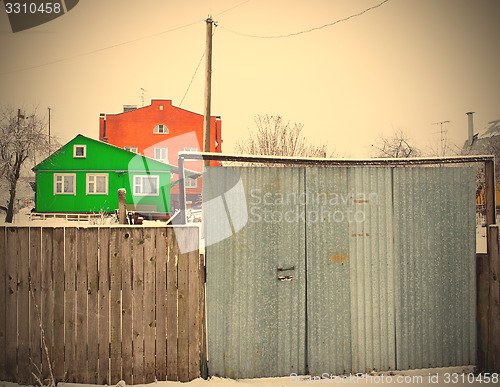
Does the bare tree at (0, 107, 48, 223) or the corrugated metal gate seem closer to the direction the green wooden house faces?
the corrugated metal gate

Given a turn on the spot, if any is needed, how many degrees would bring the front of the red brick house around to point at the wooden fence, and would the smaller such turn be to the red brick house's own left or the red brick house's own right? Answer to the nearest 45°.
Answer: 0° — it already faces it

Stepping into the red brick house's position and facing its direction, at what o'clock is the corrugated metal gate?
The corrugated metal gate is roughly at 12 o'clock from the red brick house.

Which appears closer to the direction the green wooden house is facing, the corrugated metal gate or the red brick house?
the corrugated metal gate

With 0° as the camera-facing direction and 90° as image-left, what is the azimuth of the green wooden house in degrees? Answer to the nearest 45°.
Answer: approximately 0°
